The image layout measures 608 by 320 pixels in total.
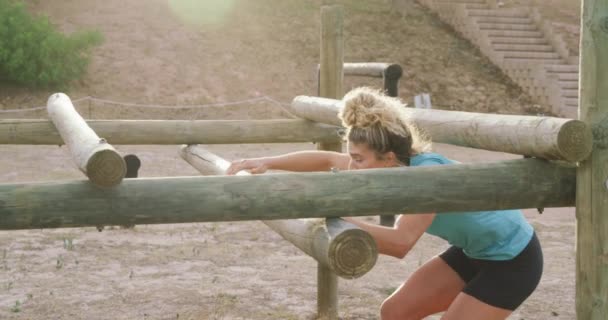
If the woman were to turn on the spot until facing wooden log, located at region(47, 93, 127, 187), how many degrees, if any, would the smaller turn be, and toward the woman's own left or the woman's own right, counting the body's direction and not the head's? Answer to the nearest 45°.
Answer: approximately 45° to the woman's own left

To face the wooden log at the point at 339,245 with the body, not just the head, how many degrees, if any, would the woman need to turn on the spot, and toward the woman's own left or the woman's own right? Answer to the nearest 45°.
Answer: approximately 45° to the woman's own left

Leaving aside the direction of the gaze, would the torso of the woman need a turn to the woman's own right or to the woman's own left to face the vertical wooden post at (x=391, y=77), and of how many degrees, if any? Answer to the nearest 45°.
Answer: approximately 90° to the woman's own right

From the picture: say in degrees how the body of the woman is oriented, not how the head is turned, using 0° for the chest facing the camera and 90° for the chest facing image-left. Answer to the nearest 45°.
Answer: approximately 90°

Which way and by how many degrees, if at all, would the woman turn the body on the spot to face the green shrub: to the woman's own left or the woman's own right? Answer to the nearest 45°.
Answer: approximately 45° to the woman's own right
